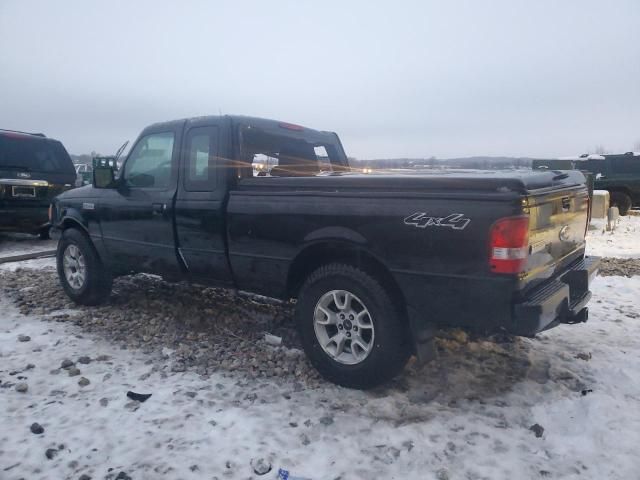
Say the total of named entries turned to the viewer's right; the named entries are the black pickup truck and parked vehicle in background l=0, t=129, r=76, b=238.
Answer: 0

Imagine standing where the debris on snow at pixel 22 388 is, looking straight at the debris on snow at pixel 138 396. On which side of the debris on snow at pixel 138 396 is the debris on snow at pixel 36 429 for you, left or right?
right

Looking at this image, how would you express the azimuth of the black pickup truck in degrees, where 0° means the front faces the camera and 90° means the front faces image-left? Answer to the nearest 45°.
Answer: approximately 135°

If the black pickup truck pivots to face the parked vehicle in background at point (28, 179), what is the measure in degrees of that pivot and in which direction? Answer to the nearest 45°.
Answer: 0° — it already faces it
